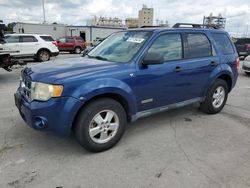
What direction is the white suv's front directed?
to the viewer's left

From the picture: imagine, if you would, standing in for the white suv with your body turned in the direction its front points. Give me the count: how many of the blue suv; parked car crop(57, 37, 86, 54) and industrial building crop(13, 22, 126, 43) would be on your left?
1

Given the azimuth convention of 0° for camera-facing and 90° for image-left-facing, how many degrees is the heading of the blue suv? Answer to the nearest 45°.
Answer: approximately 45°

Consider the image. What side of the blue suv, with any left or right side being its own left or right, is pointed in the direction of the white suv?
right

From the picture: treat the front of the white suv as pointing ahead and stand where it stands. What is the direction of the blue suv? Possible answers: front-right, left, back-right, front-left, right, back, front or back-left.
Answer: left

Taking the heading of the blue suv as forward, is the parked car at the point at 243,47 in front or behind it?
behind

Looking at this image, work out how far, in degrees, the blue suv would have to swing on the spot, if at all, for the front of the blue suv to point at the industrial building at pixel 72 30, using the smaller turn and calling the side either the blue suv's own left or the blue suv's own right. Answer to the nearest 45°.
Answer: approximately 135° to the blue suv's own right

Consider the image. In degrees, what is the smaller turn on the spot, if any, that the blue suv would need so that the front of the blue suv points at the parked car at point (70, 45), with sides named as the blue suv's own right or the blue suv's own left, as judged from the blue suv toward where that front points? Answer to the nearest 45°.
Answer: approximately 135° to the blue suv's own right
